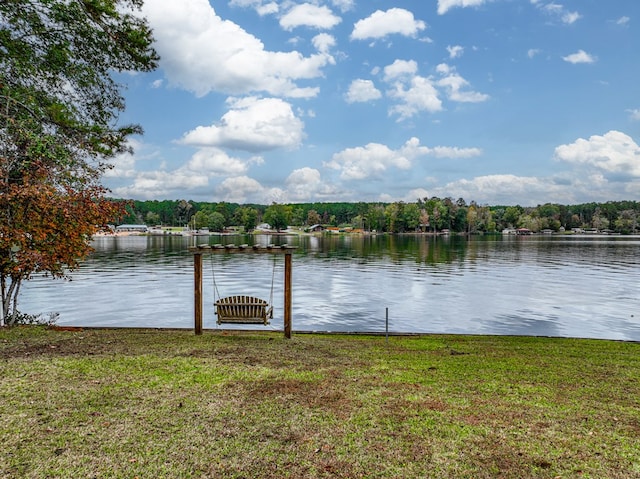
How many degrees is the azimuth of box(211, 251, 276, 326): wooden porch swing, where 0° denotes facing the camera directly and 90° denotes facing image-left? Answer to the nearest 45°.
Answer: approximately 180°

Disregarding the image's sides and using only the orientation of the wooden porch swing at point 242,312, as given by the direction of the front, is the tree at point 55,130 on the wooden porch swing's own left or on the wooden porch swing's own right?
on the wooden porch swing's own left
